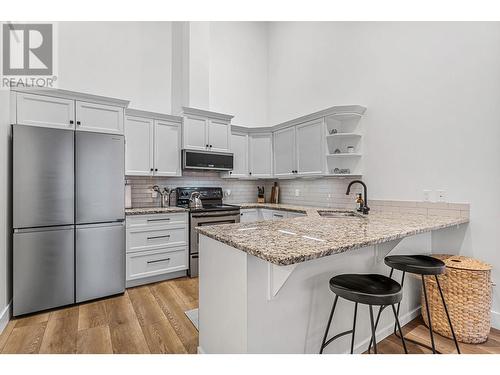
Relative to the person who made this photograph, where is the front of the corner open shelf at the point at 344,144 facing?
facing the viewer

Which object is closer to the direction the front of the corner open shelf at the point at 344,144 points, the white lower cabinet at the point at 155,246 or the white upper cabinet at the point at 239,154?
the white lower cabinet

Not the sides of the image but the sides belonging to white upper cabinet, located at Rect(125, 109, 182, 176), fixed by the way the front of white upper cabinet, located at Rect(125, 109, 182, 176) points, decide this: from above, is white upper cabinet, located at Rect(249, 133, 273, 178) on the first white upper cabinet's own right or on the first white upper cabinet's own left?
on the first white upper cabinet's own left

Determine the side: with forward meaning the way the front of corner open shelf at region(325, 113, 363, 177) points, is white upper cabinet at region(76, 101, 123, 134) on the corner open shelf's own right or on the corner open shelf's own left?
on the corner open shelf's own right

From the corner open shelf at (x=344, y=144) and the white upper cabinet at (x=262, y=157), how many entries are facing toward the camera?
2

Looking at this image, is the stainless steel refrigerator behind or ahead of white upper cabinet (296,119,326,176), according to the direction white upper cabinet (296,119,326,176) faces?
ahead

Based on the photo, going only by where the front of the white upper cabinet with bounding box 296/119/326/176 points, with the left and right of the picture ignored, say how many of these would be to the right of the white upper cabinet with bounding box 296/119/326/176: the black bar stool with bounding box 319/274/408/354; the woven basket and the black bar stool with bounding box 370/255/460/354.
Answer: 0

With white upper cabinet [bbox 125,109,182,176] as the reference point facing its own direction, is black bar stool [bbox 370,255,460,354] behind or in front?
in front

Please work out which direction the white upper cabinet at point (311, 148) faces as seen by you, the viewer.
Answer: facing the viewer and to the left of the viewer

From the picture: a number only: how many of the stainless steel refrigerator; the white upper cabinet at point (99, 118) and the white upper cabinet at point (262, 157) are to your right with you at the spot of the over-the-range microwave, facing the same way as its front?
2

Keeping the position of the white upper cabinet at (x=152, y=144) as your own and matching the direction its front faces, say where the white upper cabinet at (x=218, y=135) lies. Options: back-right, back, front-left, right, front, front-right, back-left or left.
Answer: front-left

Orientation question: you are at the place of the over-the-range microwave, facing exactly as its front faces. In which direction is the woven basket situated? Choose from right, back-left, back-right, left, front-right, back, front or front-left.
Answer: front

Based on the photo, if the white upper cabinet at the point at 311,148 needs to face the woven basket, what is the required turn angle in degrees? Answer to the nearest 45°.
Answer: approximately 90° to its left

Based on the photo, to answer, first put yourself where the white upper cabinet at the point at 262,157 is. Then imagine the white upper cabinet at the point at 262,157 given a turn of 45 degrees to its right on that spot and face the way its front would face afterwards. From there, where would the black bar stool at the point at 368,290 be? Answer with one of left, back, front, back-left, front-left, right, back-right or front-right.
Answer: front-left

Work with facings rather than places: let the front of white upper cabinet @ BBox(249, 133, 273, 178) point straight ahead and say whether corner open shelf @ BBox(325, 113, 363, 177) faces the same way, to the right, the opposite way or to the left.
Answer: the same way
